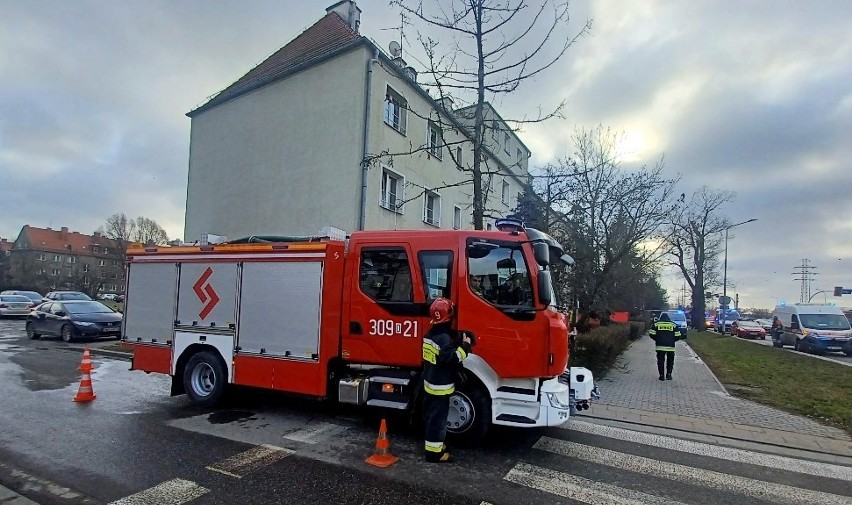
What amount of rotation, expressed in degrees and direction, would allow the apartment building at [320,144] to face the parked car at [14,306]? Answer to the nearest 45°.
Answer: approximately 180°

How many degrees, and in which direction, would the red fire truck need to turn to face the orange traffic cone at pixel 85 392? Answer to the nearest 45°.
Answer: approximately 180°

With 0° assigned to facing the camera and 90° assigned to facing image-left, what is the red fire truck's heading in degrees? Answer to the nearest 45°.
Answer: approximately 315°

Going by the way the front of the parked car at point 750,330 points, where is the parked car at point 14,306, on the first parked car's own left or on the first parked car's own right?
on the first parked car's own right

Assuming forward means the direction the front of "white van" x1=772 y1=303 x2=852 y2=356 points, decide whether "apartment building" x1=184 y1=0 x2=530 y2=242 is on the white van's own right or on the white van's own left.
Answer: on the white van's own right

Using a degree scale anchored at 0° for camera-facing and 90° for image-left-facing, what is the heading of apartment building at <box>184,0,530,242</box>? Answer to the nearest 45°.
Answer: approximately 315°

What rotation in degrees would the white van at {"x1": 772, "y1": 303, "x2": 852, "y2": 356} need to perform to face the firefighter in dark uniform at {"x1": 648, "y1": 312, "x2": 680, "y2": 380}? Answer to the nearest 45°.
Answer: approximately 45° to its right

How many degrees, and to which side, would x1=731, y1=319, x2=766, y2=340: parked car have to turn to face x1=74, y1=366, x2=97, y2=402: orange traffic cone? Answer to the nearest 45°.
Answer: approximately 45° to its right
